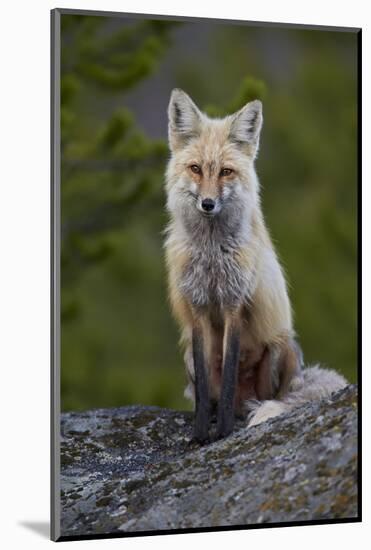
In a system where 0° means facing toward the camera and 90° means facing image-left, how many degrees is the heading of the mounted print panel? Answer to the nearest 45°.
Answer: approximately 315°
